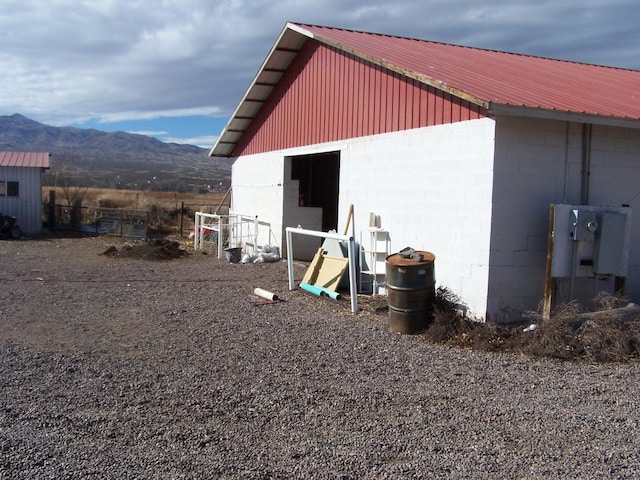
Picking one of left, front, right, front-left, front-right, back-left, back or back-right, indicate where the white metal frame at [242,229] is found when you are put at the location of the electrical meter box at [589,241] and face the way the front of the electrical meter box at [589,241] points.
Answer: back-right

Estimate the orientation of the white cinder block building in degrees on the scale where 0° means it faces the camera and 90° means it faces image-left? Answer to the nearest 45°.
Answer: approximately 45°

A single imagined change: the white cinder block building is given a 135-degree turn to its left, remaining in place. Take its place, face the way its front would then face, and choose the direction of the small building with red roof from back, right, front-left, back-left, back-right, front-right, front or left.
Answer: back-left

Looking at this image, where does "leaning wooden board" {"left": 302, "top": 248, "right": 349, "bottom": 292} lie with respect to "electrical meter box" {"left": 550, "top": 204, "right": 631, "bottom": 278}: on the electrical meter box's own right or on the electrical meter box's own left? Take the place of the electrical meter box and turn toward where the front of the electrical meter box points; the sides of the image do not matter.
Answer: on the electrical meter box's own right

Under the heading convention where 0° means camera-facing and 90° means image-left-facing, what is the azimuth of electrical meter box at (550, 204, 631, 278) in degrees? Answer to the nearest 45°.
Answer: approximately 0°

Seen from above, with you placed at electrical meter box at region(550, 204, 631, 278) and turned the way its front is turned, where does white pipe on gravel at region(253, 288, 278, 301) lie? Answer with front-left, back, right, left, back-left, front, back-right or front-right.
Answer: right

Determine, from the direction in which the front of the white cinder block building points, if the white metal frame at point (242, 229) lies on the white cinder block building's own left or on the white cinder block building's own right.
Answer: on the white cinder block building's own right
